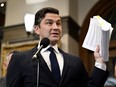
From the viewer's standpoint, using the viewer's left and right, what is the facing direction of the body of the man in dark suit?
facing the viewer and to the right of the viewer
